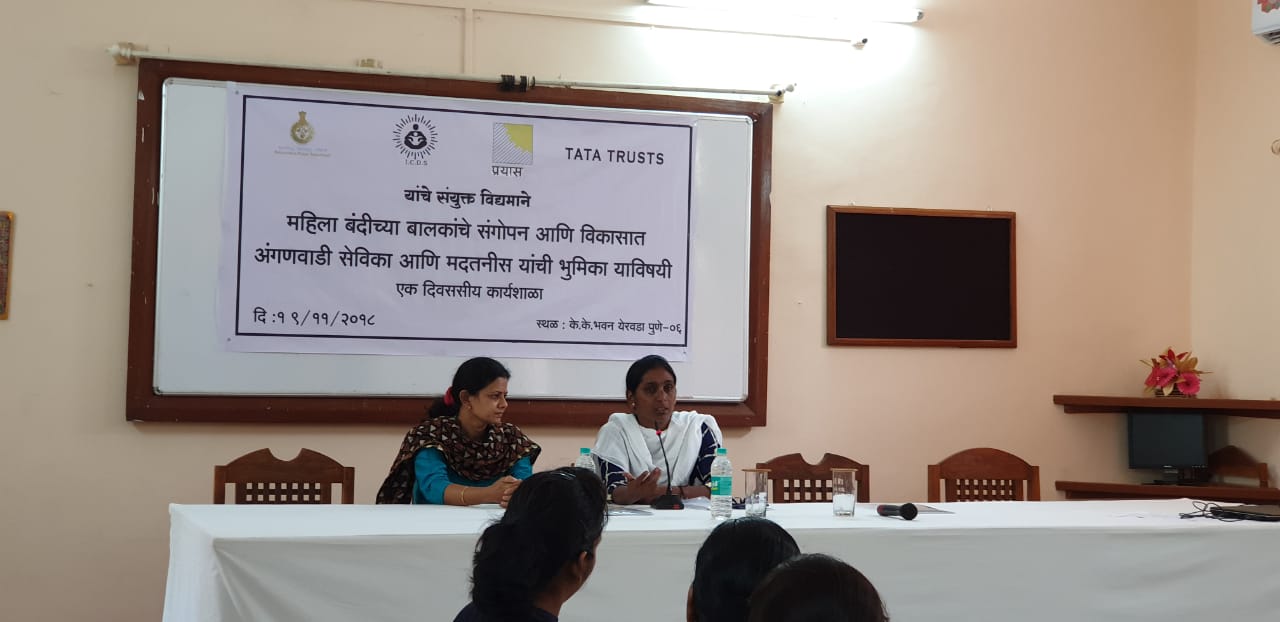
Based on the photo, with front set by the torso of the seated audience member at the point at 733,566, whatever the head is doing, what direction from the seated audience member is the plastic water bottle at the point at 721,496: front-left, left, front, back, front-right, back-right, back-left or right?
front

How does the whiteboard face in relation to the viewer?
toward the camera

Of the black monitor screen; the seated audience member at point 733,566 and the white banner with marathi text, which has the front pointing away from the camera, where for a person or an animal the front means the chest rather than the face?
the seated audience member

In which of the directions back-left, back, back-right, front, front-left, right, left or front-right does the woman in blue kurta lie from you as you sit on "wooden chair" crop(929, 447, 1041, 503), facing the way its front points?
front-right

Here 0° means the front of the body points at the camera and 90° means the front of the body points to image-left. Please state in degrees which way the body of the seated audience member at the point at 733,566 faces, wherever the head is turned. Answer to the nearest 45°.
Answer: approximately 180°

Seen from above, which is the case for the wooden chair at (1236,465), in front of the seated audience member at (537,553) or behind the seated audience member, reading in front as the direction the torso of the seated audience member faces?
in front

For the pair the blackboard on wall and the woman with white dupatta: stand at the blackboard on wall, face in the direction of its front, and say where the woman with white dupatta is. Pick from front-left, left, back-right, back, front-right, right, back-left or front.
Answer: front-right

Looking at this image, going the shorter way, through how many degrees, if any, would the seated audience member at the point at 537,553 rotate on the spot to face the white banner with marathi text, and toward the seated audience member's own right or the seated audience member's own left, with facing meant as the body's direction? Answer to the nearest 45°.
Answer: approximately 45° to the seated audience member's own left

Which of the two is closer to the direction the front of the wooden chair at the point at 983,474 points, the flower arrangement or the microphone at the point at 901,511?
the microphone

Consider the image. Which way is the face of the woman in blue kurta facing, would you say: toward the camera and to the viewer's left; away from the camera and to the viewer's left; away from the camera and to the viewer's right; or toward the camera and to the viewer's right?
toward the camera and to the viewer's right

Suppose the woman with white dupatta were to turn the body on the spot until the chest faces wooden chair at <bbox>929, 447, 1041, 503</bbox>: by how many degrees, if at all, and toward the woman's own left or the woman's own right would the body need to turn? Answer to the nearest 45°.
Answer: approximately 90° to the woman's own left

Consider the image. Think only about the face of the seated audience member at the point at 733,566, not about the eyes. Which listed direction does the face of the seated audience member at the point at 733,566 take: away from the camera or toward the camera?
away from the camera

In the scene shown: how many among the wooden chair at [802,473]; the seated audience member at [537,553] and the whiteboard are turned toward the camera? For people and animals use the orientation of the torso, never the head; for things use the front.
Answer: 2

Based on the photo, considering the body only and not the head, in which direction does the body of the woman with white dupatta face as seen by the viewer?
toward the camera

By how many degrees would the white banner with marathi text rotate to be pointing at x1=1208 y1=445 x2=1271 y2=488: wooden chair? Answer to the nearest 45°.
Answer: approximately 90° to its left

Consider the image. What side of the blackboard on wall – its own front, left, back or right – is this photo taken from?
front

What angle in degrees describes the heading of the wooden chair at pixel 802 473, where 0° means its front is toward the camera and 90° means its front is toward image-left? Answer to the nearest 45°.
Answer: approximately 0°

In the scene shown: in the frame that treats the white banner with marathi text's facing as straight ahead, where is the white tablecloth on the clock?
The white tablecloth is roughly at 11 o'clock from the white banner with marathi text.
